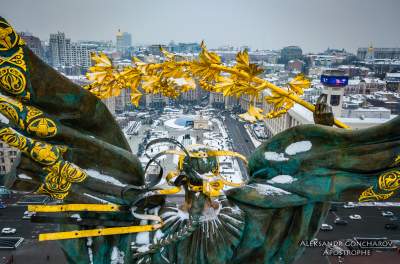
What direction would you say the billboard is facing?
toward the camera

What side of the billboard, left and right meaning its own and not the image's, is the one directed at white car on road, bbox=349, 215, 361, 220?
front

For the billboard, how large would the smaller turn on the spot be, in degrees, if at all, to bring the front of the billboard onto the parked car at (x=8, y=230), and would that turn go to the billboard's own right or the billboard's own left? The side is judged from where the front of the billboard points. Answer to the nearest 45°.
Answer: approximately 45° to the billboard's own right

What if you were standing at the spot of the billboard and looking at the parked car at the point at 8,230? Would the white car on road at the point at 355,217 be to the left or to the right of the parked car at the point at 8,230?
left

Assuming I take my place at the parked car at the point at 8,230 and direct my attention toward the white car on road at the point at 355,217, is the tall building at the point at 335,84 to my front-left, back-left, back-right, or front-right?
front-left
